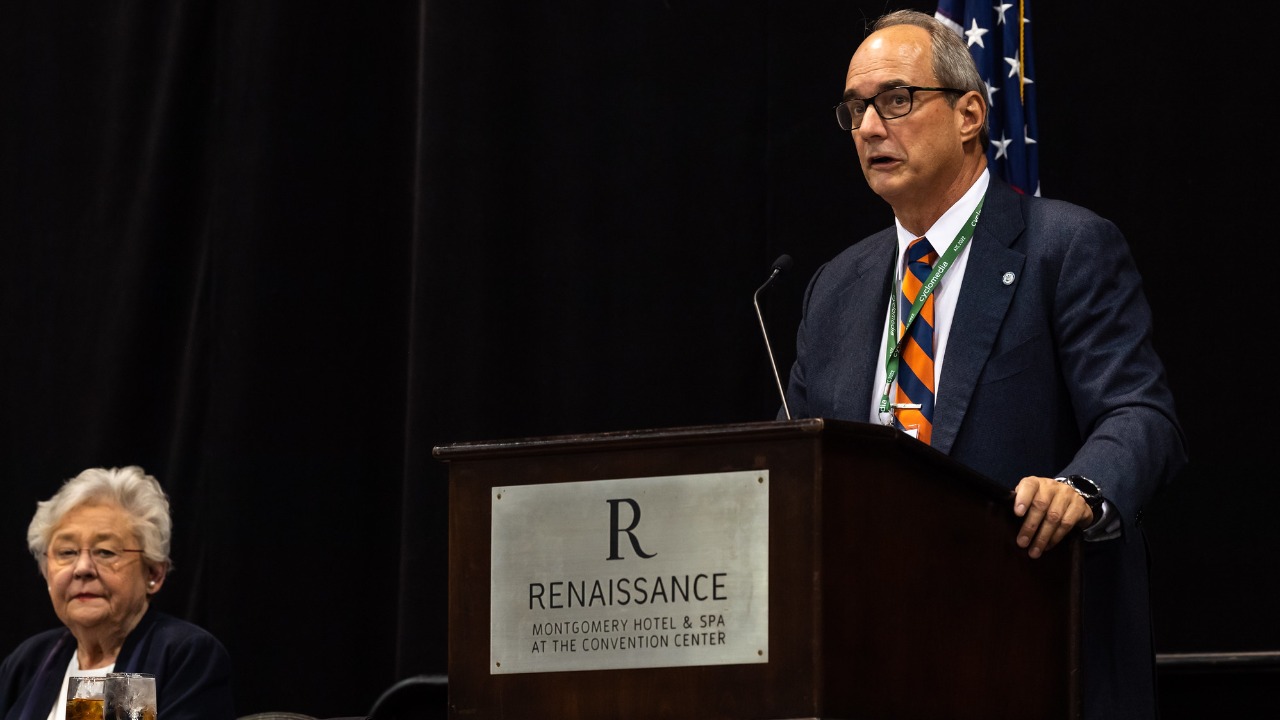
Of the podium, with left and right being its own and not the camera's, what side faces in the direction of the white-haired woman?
right

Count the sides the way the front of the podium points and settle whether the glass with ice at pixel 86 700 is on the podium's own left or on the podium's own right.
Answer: on the podium's own right

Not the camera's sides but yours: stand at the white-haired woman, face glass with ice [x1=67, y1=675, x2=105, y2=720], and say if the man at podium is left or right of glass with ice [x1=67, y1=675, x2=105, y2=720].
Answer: left

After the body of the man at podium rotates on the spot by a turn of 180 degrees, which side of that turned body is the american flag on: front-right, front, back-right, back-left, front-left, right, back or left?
front-left

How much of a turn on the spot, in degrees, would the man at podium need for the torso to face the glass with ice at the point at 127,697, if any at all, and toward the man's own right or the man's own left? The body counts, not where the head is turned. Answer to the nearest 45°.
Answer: approximately 45° to the man's own right

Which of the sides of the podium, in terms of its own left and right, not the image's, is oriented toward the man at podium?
back

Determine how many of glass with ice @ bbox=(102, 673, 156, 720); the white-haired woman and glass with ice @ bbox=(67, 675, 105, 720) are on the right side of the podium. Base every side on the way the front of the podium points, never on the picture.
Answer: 3

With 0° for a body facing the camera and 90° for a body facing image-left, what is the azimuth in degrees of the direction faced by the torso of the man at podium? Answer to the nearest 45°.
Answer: approximately 45°

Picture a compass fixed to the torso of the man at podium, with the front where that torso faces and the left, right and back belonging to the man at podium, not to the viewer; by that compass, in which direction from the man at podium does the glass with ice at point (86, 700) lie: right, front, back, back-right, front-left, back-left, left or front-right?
front-right
